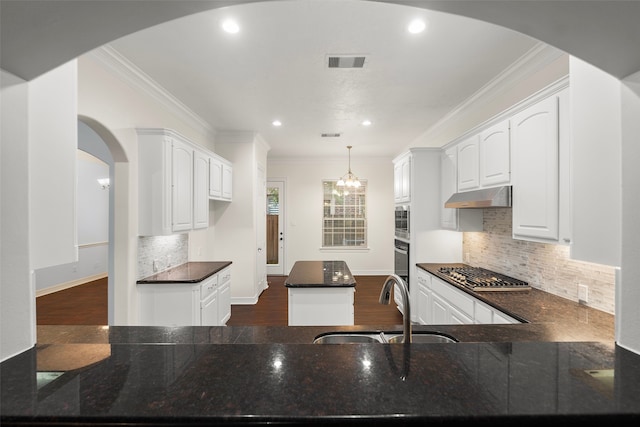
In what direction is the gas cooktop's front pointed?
to the viewer's left

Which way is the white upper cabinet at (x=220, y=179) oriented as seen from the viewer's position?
to the viewer's right

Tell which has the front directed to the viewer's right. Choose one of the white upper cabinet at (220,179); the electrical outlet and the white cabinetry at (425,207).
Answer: the white upper cabinet

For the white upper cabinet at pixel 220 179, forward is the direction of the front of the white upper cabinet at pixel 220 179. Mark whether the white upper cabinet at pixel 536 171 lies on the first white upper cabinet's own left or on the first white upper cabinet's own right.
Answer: on the first white upper cabinet's own right

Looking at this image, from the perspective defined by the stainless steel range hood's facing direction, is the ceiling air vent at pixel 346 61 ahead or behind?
ahead

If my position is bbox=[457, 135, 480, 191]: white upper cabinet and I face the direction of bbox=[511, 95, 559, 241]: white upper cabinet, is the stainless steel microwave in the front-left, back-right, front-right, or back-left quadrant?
back-right

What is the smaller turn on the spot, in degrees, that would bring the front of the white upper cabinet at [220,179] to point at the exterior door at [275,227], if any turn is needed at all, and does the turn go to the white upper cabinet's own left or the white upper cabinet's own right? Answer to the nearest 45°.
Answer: approximately 45° to the white upper cabinet's own left

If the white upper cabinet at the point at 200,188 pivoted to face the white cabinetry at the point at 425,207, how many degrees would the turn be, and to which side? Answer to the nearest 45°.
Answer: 0° — it already faces it

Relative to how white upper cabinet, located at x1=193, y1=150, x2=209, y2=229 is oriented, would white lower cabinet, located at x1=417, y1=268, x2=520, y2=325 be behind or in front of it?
in front

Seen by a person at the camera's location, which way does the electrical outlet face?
facing the viewer and to the left of the viewer

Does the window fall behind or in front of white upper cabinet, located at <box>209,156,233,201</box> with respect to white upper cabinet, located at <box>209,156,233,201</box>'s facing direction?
in front

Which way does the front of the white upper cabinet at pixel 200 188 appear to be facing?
to the viewer's right
